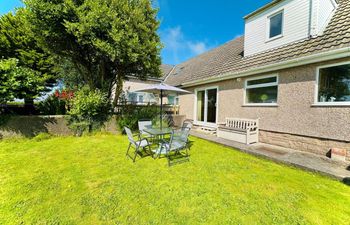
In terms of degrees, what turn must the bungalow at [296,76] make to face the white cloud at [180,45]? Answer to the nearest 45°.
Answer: approximately 90° to its right

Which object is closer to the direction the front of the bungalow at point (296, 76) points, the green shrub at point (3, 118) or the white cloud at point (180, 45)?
the green shrub

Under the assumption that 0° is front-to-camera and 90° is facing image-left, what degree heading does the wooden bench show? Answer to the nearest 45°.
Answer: approximately 45°

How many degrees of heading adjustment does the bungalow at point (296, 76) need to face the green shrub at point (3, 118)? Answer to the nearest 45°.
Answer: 0° — it already faces it

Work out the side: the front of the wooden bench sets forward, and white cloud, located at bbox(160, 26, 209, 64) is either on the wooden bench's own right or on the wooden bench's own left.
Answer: on the wooden bench's own right

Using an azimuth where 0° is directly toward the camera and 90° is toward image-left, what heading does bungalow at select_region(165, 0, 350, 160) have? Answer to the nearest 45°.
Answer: approximately 45°

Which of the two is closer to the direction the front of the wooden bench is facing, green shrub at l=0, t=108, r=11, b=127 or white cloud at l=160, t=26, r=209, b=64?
the green shrub
